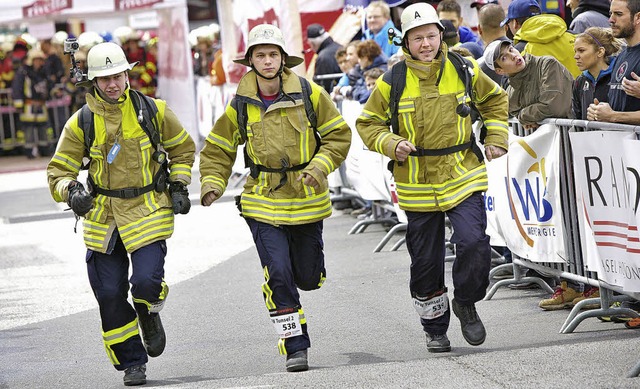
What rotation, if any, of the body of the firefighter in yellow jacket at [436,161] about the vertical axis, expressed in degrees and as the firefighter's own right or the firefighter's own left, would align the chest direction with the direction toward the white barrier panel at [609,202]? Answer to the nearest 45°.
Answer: approximately 90° to the firefighter's own left

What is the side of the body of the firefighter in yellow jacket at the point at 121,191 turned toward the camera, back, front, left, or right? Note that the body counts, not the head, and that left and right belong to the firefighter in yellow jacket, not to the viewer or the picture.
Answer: front

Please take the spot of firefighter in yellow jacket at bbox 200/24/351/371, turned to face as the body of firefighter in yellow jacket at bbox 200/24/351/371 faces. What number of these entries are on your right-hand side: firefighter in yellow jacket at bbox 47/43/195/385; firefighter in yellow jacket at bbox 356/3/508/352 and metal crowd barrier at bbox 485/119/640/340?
1

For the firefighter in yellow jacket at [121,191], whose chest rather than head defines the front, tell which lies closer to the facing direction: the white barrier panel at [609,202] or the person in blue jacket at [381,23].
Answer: the white barrier panel

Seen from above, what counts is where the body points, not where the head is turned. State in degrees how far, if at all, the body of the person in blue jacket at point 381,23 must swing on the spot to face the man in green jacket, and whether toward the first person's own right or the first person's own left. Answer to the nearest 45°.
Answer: approximately 45° to the first person's own left

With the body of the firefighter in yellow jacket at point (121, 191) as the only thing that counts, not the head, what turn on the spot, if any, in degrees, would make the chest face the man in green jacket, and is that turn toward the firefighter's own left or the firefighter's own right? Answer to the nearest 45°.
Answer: approximately 90° to the firefighter's own left

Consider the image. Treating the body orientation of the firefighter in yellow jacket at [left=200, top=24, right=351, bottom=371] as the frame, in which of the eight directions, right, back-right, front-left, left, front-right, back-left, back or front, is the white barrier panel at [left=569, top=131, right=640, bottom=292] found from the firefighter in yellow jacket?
left

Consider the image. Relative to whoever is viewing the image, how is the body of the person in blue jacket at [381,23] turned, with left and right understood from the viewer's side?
facing the viewer and to the left of the viewer

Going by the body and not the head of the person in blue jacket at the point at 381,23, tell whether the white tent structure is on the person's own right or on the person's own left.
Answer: on the person's own right

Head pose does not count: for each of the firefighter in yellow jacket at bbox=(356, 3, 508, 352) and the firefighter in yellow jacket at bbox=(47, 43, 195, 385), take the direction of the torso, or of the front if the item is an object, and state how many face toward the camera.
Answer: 2

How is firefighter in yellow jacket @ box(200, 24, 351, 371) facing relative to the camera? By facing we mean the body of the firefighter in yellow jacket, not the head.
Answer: toward the camera

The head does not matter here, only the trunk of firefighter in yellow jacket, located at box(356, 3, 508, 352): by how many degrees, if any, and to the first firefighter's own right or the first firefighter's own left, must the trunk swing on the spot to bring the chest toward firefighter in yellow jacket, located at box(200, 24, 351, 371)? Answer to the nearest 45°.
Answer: approximately 90° to the first firefighter's own right

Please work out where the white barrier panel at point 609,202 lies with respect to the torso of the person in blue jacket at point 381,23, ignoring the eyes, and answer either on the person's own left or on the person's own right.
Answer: on the person's own left

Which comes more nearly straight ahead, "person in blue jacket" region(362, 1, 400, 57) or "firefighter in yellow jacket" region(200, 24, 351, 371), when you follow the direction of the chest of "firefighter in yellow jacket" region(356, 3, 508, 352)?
the firefighter in yellow jacket

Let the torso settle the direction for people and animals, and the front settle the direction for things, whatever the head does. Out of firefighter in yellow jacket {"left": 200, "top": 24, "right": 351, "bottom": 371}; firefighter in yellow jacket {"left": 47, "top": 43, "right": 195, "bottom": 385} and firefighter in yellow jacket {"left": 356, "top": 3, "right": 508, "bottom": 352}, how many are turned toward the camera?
3

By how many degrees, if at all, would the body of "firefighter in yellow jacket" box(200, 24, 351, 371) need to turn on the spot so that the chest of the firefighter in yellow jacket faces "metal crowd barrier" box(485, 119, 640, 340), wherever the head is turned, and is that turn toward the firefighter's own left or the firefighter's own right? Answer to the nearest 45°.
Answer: approximately 90° to the firefighter's own left

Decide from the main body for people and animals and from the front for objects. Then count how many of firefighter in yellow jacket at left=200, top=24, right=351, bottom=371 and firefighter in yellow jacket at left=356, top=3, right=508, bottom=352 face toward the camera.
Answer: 2

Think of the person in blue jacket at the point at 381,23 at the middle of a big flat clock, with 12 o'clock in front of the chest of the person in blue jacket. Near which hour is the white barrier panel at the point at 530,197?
The white barrier panel is roughly at 10 o'clock from the person in blue jacket.
